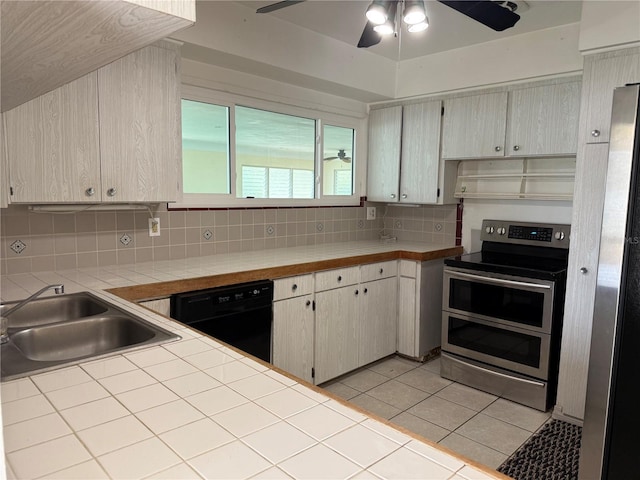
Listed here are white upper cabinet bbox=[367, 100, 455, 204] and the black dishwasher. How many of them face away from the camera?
0

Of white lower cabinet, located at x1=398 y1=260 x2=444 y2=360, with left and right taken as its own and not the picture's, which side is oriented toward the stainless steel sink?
front

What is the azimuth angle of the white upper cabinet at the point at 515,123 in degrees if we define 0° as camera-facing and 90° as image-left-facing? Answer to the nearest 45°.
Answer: approximately 45°

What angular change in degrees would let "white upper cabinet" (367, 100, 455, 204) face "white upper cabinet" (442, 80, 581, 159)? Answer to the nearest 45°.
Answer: approximately 90° to its left

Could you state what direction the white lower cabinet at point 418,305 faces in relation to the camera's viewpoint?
facing the viewer and to the left of the viewer

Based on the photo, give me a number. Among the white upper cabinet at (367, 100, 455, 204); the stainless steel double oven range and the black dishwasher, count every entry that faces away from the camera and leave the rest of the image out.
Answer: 0

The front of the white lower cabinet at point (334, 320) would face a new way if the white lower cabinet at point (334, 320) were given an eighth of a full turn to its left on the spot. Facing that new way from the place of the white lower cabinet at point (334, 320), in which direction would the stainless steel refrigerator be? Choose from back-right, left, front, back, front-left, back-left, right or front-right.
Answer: front-right

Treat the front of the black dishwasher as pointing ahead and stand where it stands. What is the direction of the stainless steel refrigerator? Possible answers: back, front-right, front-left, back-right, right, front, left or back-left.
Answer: front

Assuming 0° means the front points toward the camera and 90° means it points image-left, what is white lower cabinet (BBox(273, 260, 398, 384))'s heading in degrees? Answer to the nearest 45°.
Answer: approximately 315°

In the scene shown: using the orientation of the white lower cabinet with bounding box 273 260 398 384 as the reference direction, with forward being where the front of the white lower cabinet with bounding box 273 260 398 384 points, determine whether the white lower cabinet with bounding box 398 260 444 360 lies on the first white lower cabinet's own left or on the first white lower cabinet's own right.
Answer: on the first white lower cabinet's own left

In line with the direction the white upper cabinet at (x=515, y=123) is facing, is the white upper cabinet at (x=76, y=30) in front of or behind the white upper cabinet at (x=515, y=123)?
in front

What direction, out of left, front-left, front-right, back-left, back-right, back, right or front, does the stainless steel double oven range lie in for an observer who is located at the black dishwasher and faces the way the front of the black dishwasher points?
front-left

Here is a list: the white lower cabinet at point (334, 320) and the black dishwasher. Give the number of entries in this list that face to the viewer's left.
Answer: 0

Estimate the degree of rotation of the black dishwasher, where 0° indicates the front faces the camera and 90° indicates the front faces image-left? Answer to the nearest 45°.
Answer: approximately 315°
